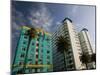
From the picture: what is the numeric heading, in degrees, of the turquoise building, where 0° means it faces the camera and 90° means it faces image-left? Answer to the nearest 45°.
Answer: approximately 0°
